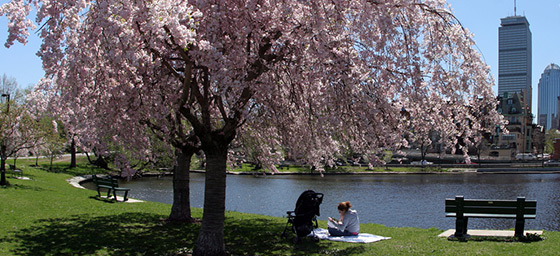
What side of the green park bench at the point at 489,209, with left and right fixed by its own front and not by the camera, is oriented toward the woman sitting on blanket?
left

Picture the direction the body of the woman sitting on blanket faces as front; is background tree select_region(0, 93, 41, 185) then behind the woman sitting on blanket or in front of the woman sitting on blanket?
in front

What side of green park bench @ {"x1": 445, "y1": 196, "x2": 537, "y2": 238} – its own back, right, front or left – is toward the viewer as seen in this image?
back

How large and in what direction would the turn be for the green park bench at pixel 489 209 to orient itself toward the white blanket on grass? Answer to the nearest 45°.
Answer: approximately 135° to its left

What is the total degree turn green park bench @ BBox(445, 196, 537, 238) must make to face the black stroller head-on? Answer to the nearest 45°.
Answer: approximately 135° to its left

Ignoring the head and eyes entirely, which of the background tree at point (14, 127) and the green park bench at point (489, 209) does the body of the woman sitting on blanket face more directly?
the background tree

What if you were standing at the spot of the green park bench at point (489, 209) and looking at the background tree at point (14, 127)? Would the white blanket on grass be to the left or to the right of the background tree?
left

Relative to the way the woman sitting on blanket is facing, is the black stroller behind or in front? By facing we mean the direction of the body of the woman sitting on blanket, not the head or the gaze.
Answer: in front
